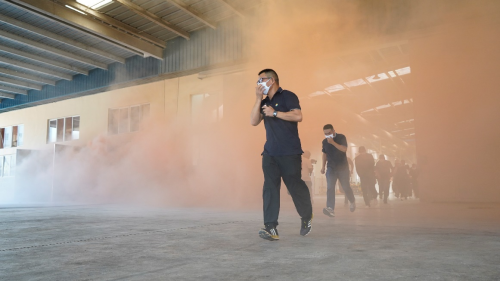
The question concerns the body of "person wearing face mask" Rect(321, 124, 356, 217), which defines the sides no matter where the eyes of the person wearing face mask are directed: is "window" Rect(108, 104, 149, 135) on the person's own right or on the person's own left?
on the person's own right

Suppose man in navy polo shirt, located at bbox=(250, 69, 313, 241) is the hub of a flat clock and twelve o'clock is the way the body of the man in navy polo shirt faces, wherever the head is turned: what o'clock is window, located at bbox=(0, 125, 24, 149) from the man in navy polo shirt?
The window is roughly at 3 o'clock from the man in navy polo shirt.

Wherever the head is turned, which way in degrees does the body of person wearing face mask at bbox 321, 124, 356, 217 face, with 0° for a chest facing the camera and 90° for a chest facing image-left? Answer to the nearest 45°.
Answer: approximately 45°

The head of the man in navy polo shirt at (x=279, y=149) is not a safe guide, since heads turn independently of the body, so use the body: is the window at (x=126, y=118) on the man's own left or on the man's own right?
on the man's own right

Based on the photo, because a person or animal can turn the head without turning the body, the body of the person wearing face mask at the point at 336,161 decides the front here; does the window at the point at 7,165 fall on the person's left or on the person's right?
on the person's right

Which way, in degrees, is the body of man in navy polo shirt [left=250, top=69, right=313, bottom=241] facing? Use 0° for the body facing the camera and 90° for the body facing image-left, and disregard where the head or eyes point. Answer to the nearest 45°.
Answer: approximately 45°

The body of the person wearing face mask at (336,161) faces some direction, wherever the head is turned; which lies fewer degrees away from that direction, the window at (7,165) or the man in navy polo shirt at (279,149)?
the man in navy polo shirt
